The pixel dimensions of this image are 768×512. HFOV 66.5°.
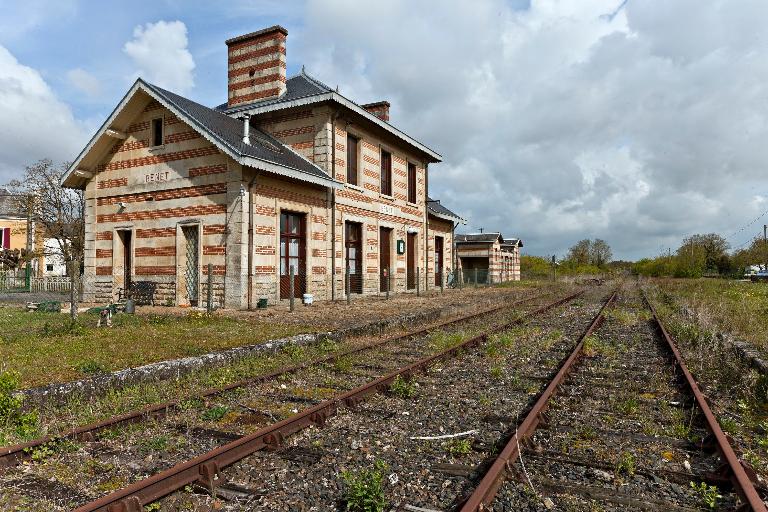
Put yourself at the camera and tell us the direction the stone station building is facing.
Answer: facing the viewer and to the right of the viewer

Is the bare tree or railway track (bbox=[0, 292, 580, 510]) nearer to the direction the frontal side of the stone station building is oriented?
the railway track

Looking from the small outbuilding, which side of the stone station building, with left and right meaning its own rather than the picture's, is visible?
left

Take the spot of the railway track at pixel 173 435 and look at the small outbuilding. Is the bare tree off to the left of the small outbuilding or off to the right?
left

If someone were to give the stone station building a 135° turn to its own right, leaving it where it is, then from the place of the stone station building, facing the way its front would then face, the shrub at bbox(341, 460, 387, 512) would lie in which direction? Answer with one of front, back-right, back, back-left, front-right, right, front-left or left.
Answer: left

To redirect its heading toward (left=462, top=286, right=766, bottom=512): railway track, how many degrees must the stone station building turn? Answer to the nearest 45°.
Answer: approximately 45° to its right

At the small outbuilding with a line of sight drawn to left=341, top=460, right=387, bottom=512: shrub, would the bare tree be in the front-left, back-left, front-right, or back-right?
front-right

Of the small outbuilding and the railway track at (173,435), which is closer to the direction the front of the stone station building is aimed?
the railway track

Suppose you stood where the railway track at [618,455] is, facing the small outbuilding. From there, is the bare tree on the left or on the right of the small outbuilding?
left

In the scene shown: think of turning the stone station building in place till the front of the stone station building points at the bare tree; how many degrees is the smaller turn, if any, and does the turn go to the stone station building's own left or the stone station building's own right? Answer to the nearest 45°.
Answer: approximately 180°

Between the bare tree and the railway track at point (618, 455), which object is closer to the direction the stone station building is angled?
the railway track
